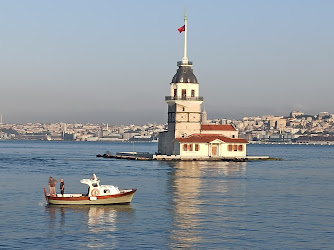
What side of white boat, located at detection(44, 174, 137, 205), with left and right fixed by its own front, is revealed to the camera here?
right
